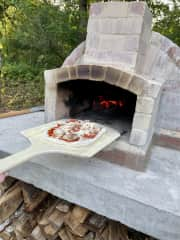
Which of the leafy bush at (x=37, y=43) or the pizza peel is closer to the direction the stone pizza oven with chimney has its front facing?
the pizza peel

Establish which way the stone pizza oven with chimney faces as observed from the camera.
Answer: facing the viewer and to the left of the viewer

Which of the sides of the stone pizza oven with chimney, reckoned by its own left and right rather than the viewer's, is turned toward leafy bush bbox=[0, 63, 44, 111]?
right

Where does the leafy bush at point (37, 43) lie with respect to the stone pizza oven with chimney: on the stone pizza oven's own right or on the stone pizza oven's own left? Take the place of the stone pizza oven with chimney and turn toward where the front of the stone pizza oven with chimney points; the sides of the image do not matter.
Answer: on the stone pizza oven's own right
